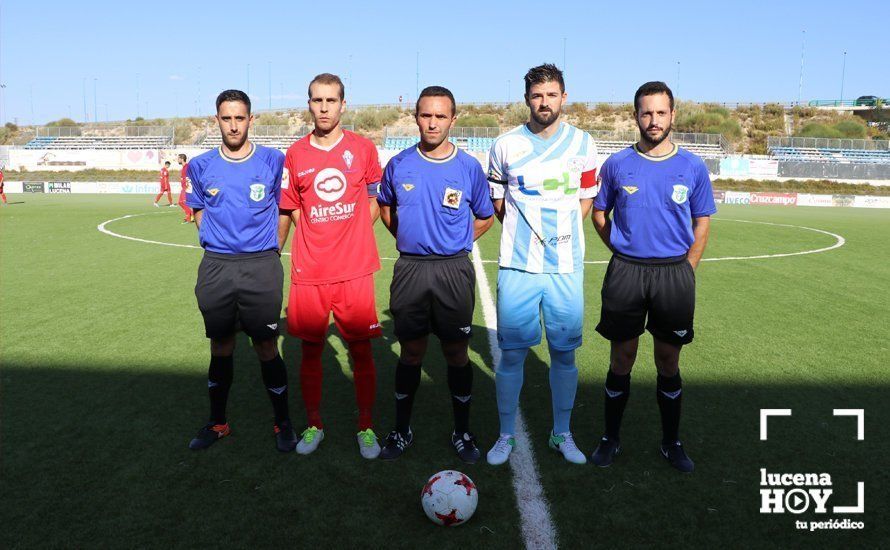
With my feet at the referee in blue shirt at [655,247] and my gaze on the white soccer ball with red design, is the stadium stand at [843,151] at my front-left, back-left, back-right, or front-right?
back-right

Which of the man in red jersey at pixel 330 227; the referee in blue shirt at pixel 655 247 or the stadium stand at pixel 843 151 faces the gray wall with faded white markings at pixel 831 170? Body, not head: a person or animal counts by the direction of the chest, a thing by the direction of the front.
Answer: the stadium stand

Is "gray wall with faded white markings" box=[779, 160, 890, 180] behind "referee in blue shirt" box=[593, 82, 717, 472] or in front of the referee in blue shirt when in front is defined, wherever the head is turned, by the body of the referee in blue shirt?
behind

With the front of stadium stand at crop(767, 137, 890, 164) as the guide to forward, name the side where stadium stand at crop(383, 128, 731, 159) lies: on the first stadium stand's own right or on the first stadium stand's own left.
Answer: on the first stadium stand's own right

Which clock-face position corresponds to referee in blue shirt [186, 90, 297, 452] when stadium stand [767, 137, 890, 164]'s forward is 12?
The referee in blue shirt is roughly at 12 o'clock from the stadium stand.
